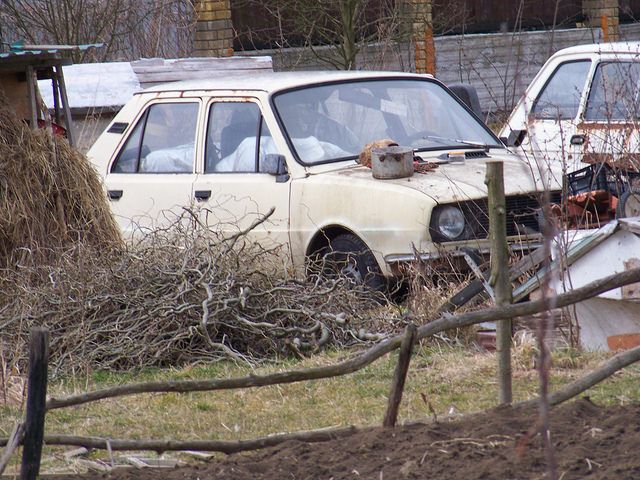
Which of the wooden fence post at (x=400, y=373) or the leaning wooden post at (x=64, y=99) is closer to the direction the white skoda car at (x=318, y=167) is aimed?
the wooden fence post

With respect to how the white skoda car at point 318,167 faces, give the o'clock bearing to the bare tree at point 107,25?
The bare tree is roughly at 7 o'clock from the white skoda car.

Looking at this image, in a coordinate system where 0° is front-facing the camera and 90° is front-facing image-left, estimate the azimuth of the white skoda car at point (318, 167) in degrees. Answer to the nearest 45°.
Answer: approximately 315°

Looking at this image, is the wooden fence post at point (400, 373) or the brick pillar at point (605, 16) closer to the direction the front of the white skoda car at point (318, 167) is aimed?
the wooden fence post

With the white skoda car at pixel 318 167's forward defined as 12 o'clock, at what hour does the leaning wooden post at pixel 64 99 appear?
The leaning wooden post is roughly at 5 o'clock from the white skoda car.

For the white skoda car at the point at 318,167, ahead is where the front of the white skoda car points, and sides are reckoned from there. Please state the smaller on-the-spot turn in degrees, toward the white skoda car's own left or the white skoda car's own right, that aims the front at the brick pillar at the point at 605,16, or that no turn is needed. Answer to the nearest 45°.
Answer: approximately 90° to the white skoda car's own left

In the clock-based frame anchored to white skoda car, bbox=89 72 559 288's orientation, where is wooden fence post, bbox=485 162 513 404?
The wooden fence post is roughly at 1 o'clock from the white skoda car.

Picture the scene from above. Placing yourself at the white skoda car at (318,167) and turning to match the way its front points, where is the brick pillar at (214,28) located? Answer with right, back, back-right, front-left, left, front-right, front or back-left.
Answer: back-left

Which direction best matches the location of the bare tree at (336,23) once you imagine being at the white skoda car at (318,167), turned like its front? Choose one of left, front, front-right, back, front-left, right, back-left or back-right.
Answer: back-left

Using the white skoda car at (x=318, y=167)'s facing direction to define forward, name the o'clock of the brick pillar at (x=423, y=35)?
The brick pillar is roughly at 8 o'clock from the white skoda car.

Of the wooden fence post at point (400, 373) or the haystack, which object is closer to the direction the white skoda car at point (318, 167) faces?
the wooden fence post
